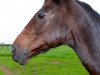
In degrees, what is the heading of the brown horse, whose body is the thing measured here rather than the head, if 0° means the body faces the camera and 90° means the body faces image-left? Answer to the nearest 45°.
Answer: approximately 90°
